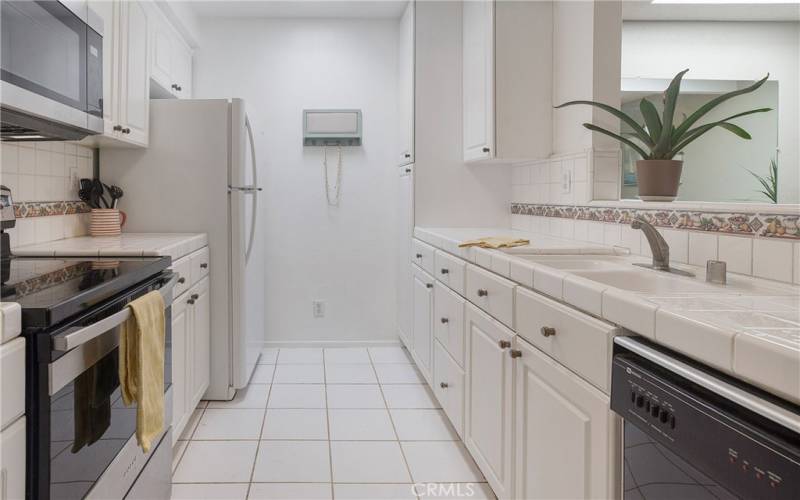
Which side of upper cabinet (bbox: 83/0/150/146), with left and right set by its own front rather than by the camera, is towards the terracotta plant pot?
front

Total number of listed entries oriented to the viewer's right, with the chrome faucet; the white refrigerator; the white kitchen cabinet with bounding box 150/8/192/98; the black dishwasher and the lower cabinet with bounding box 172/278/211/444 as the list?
3

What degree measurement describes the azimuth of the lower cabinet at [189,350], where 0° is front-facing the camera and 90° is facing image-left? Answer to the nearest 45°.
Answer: approximately 270°

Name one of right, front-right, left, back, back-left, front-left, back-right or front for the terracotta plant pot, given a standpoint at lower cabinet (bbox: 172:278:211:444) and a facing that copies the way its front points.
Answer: front-right

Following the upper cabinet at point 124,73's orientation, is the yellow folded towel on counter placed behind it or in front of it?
in front

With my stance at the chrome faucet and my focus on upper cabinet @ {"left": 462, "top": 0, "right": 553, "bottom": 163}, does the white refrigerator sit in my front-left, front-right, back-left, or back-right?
front-left

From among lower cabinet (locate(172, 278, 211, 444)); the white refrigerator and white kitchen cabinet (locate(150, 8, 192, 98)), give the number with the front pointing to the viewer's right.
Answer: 3

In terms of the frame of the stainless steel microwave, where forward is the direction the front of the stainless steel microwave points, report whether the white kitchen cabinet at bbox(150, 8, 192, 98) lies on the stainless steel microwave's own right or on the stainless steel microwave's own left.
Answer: on the stainless steel microwave's own left

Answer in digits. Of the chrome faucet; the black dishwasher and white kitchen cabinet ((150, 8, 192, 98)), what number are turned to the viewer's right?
1

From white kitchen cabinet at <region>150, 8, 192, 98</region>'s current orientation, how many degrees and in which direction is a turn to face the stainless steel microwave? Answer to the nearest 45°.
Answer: approximately 90° to its right

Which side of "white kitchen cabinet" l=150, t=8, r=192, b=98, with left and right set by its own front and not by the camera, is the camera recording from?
right

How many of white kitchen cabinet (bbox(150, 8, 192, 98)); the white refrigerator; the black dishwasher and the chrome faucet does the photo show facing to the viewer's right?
2

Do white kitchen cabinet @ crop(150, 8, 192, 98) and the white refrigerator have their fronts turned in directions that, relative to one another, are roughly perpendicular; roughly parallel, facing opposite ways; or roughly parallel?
roughly parallel

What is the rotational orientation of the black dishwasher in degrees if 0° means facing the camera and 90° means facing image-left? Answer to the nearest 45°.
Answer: approximately 45°

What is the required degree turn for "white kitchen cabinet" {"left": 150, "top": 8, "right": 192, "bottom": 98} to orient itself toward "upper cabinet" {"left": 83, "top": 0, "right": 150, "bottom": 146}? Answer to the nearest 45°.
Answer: approximately 90° to its right

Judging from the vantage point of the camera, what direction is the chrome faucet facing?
facing the viewer and to the left of the viewer
